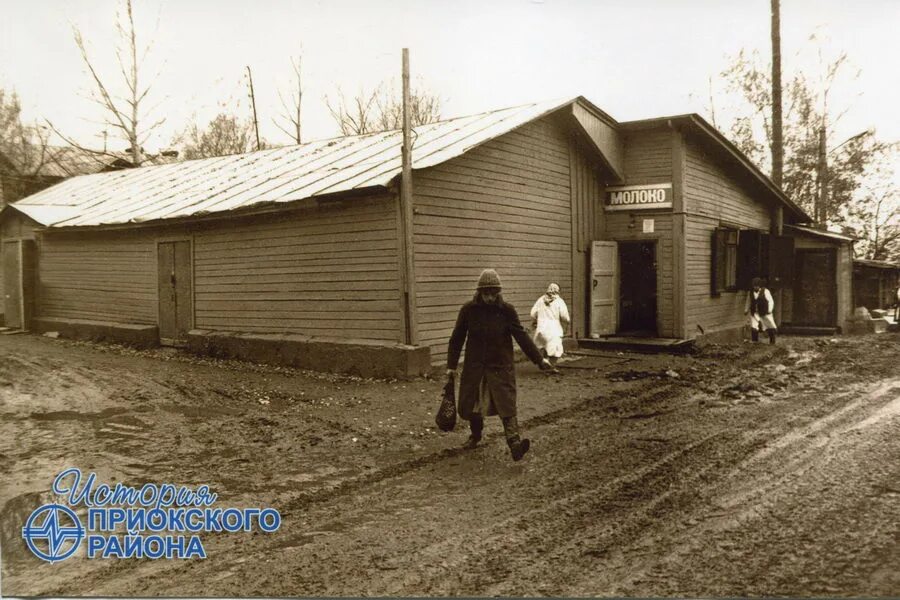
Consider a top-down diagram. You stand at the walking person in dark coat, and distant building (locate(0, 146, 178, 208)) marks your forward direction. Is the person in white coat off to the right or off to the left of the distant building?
right

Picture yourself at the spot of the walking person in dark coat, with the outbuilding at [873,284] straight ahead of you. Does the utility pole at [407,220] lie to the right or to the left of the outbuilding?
left

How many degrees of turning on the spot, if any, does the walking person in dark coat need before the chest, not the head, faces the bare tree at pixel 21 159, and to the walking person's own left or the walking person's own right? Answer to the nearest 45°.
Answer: approximately 135° to the walking person's own right

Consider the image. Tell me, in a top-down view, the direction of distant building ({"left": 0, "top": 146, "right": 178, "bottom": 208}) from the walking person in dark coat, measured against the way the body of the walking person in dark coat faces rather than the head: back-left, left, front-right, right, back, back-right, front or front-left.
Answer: back-right

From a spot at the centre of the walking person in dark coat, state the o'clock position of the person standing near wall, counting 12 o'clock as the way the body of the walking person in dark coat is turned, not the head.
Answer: The person standing near wall is roughly at 7 o'clock from the walking person in dark coat.

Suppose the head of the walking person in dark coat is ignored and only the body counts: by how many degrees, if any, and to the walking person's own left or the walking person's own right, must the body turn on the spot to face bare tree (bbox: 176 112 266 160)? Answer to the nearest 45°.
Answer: approximately 135° to the walking person's own right

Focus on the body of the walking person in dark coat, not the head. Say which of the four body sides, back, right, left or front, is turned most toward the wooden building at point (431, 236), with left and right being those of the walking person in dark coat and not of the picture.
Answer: back

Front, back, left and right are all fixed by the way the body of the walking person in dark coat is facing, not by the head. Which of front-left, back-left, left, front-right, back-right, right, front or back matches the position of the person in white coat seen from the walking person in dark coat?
back

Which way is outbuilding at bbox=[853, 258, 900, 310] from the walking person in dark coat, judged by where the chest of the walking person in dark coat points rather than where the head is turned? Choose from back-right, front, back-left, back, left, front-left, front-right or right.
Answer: back-left
